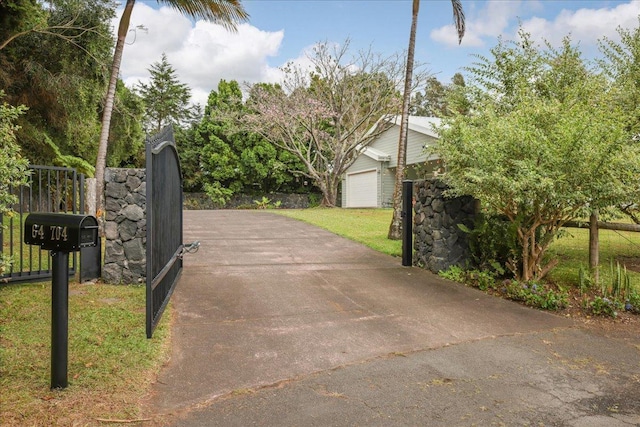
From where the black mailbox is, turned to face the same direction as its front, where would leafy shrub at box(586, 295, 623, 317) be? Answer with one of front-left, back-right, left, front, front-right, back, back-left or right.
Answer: front-left

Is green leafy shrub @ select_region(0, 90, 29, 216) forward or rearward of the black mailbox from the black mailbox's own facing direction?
rearward

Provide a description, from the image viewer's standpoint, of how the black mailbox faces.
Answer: facing the viewer and to the right of the viewer

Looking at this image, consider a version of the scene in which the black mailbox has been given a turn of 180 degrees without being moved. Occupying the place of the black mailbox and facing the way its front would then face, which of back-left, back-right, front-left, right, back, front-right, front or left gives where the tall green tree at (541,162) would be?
back-right

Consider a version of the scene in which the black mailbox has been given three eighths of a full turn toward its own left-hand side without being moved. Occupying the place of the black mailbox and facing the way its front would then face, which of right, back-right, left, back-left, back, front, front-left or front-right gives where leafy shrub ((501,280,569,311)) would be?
right

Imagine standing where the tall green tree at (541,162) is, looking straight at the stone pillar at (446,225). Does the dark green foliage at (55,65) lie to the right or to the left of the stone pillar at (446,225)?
left

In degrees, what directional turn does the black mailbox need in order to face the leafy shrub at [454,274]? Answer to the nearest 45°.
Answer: approximately 45° to its left

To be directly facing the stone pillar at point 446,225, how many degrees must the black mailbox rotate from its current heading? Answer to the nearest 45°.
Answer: approximately 45° to its left

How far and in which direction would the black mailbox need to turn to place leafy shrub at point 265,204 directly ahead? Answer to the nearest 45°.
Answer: approximately 90° to its left

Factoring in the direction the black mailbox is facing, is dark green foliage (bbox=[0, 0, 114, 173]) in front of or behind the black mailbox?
behind

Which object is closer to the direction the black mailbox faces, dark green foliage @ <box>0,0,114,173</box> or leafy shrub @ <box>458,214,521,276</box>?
the leafy shrub

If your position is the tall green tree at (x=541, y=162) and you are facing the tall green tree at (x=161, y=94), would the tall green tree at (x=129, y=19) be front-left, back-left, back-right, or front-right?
front-left
